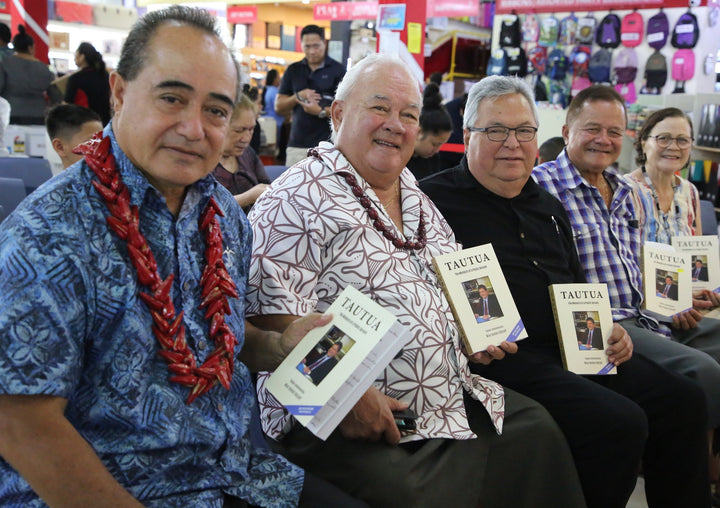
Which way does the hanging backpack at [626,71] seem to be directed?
toward the camera

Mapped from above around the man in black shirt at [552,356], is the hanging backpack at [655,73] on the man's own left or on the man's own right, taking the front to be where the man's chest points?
on the man's own left

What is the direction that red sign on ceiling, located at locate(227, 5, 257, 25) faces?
toward the camera

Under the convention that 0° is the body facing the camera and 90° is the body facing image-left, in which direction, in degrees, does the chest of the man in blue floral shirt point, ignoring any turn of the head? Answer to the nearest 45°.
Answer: approximately 315°

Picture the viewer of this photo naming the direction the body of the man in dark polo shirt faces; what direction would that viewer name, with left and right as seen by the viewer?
facing the viewer

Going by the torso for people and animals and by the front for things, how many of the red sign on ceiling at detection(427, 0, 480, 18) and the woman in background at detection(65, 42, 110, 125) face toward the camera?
1

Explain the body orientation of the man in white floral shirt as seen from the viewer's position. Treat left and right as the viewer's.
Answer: facing the viewer and to the right of the viewer

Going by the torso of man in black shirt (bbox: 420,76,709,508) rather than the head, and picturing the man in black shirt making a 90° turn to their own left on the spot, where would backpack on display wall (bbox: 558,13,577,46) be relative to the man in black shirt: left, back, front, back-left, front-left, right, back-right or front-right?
front-left

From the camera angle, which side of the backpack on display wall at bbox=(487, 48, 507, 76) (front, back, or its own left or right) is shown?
front
